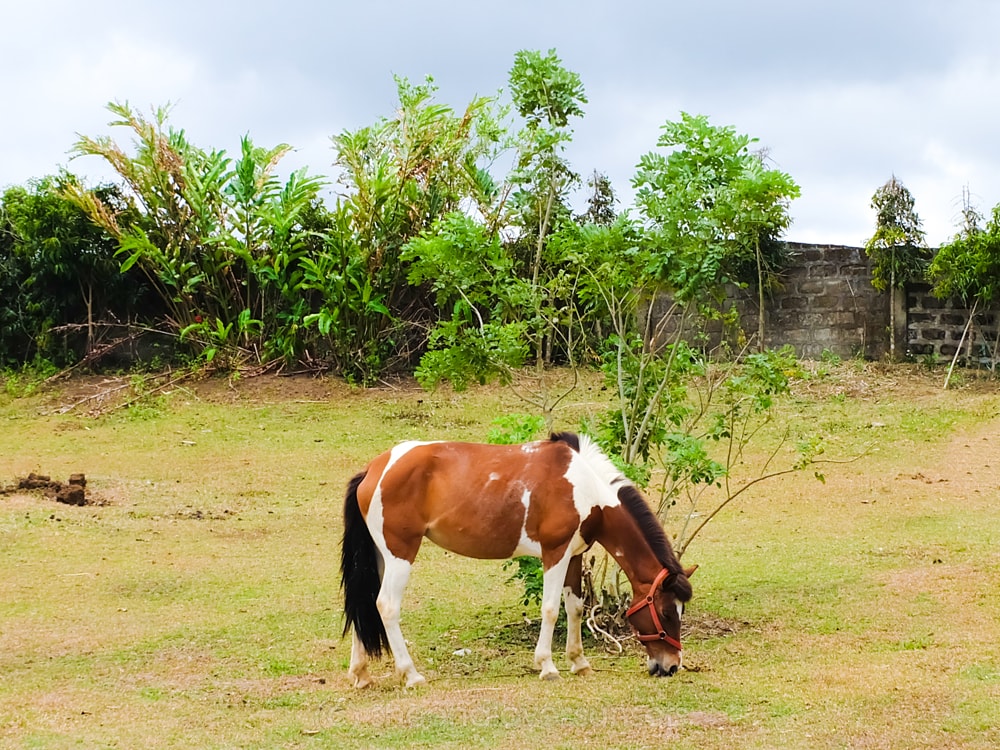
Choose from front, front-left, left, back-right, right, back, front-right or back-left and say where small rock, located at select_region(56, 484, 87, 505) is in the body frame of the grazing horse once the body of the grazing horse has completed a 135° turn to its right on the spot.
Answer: right

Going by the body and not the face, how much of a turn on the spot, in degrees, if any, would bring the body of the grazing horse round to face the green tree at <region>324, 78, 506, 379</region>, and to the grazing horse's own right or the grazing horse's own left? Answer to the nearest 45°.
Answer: approximately 90° to the grazing horse's own left

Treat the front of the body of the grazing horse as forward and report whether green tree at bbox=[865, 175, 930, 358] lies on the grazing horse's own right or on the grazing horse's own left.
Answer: on the grazing horse's own left

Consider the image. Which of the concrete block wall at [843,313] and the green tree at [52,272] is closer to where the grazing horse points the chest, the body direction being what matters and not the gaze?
the concrete block wall

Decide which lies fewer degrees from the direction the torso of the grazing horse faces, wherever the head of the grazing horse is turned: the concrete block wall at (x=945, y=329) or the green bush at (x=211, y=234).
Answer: the concrete block wall

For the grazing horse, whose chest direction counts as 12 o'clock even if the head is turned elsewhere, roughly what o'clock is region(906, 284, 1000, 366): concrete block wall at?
The concrete block wall is roughly at 10 o'clock from the grazing horse.

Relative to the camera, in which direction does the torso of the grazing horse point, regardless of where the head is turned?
to the viewer's right
